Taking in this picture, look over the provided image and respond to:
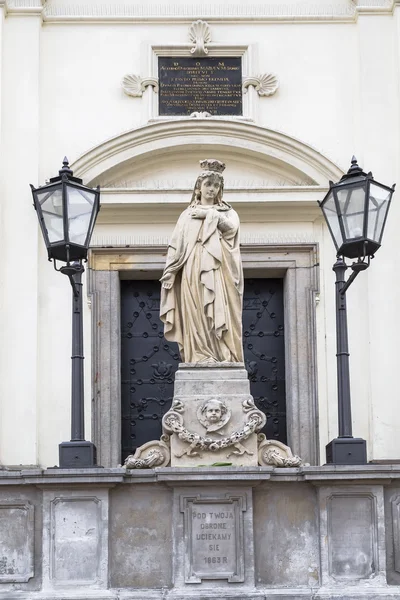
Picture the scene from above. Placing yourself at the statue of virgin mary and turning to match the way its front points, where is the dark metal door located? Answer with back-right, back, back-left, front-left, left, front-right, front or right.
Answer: back

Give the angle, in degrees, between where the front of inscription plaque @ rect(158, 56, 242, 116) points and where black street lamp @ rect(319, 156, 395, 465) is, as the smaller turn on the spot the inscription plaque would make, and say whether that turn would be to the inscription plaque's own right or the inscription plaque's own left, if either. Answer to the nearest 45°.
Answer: approximately 45° to the inscription plaque's own left

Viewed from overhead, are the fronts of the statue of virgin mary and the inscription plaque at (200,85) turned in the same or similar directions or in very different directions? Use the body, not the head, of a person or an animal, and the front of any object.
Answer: same or similar directions

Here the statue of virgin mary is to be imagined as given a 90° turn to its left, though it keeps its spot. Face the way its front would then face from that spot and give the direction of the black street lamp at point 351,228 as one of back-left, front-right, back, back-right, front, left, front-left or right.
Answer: front

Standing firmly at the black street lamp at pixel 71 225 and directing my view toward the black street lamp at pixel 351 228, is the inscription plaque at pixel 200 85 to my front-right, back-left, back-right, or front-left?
front-left

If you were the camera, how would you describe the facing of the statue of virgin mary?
facing the viewer

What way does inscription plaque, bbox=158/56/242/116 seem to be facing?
toward the camera
